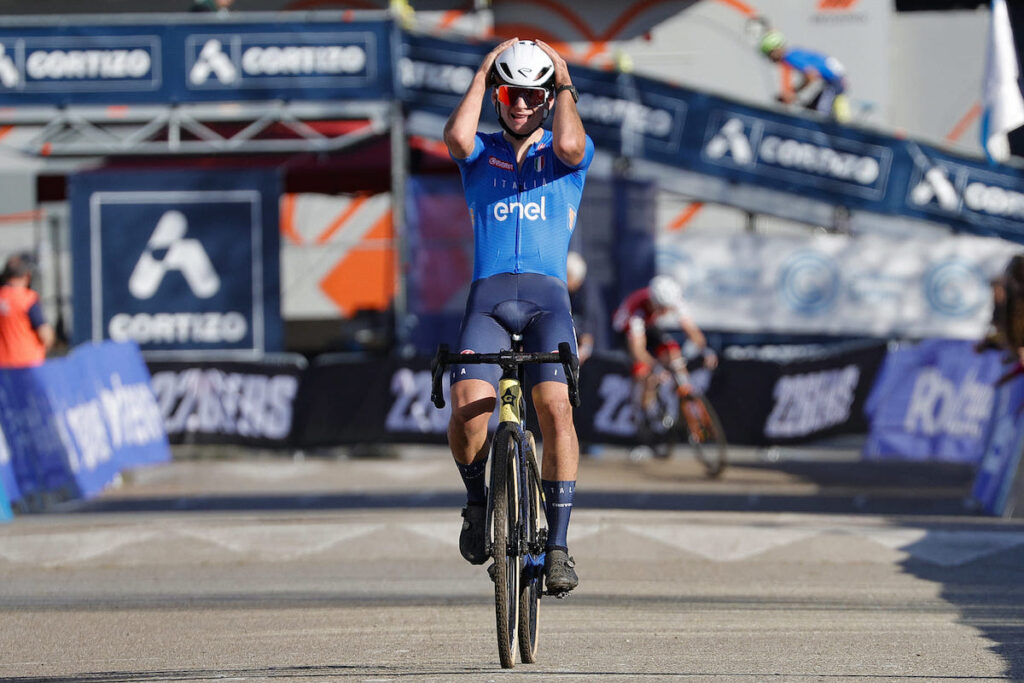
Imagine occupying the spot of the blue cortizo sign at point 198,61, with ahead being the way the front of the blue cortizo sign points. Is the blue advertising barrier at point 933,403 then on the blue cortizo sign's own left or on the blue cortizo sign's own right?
on the blue cortizo sign's own left

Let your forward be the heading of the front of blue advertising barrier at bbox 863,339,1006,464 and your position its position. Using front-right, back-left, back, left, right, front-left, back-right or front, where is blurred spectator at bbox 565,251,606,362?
right

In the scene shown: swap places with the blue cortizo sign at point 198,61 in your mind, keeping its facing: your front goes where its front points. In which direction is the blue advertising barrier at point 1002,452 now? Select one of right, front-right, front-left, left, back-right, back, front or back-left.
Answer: front-left

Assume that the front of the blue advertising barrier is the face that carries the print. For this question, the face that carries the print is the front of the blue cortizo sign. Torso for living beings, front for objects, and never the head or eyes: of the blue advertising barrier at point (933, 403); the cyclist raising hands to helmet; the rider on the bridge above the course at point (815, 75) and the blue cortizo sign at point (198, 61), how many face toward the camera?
3

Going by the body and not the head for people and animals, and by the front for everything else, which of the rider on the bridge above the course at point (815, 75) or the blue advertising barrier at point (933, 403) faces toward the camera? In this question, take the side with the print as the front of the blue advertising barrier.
the blue advertising barrier

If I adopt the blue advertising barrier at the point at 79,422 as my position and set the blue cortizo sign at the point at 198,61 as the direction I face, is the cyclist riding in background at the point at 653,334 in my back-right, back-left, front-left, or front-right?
front-right

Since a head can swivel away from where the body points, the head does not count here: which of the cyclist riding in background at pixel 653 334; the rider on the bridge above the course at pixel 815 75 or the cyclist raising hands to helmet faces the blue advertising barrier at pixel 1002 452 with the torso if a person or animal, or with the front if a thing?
the cyclist riding in background

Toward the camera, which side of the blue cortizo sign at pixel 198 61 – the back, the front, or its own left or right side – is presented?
front

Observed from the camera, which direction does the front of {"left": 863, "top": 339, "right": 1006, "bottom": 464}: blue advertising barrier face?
facing the viewer

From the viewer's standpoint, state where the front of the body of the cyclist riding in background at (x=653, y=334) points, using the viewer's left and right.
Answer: facing the viewer and to the right of the viewer

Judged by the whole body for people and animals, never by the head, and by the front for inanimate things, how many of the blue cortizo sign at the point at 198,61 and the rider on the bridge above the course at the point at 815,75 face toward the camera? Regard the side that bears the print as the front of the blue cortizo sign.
1
